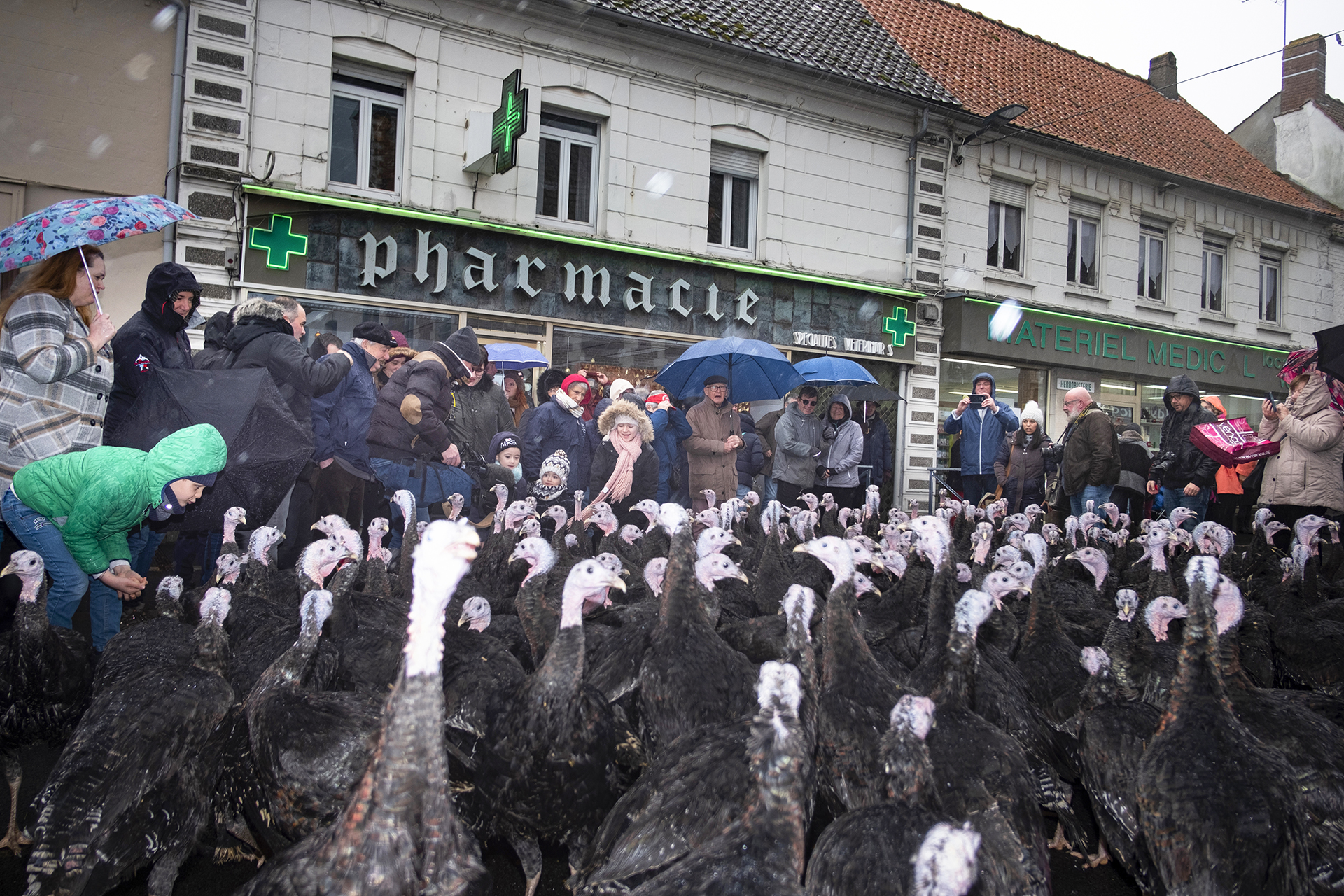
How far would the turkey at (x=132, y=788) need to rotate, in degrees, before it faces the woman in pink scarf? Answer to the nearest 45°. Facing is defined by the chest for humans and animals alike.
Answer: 0° — it already faces them

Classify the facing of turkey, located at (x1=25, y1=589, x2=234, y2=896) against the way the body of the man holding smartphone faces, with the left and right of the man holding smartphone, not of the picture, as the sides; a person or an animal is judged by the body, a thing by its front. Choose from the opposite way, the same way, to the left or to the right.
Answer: the opposite way

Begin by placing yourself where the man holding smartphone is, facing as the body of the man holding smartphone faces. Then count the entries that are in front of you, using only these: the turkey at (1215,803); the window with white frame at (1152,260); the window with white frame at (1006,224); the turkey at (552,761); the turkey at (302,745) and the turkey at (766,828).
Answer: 4

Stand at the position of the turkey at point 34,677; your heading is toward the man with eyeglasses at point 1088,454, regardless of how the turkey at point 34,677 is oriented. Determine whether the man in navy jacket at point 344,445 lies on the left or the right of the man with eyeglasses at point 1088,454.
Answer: left

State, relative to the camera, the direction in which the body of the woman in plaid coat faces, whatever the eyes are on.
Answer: to the viewer's right

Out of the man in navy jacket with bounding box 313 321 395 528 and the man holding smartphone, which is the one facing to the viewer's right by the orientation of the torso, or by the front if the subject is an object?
the man in navy jacket

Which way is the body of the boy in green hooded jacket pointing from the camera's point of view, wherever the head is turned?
to the viewer's right

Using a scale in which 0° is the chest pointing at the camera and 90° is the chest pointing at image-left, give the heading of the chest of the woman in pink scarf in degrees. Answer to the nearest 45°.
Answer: approximately 0°

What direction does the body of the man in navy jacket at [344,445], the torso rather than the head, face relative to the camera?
to the viewer's right

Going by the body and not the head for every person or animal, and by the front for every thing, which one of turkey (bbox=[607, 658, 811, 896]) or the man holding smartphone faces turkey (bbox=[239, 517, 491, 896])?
the man holding smartphone

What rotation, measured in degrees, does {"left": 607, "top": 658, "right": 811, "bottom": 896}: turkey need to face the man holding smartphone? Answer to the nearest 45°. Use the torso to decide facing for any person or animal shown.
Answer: approximately 45° to its left

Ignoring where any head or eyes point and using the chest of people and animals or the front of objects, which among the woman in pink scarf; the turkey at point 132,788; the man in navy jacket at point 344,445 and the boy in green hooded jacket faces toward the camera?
the woman in pink scarf

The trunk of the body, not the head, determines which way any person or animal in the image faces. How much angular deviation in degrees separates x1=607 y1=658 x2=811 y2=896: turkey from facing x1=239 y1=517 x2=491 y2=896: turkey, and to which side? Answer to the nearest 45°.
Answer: approximately 135° to its left

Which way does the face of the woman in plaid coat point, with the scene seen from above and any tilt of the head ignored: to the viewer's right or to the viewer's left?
to the viewer's right

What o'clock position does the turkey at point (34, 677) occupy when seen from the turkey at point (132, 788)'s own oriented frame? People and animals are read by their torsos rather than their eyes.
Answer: the turkey at point (34, 677) is roughly at 10 o'clock from the turkey at point (132, 788).

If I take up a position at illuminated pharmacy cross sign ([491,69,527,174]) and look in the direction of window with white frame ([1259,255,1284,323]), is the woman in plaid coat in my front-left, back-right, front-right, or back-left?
back-right
